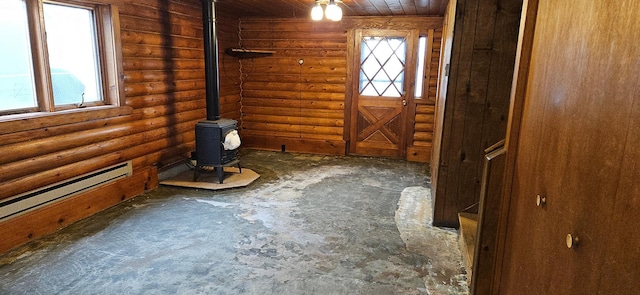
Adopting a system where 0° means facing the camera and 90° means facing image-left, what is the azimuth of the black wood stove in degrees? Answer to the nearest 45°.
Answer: approximately 315°

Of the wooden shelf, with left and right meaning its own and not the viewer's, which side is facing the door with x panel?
left

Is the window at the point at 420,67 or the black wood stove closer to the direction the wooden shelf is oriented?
the black wood stove

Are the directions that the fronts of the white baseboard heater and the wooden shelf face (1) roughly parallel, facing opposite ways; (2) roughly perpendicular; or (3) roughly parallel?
roughly perpendicular

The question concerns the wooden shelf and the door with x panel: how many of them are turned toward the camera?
2

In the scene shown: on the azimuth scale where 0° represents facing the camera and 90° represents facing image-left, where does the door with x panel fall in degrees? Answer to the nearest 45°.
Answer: approximately 0°

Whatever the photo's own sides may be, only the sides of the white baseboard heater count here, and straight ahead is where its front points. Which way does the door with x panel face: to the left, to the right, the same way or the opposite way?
to the right

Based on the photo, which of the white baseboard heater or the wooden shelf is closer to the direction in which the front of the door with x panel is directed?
the white baseboard heater

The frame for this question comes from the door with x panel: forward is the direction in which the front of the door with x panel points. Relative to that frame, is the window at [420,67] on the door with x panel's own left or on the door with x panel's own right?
on the door with x panel's own left
